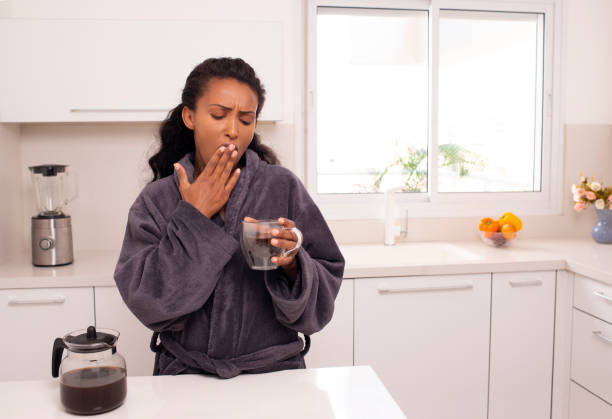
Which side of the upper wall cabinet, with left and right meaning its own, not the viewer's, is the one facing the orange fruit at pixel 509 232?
left

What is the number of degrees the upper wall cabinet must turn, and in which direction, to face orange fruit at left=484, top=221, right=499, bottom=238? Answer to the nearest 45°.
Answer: approximately 90° to its left

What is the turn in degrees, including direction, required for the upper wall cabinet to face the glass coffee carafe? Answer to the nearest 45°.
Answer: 0° — it already faces it

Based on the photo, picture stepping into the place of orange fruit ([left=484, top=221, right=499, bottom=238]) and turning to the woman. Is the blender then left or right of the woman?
right

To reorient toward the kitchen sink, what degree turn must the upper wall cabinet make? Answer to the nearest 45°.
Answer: approximately 90° to its left

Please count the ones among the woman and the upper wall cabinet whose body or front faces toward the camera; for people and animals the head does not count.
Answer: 2

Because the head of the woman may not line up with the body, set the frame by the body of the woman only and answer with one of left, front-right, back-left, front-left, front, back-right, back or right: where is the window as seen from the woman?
back-left

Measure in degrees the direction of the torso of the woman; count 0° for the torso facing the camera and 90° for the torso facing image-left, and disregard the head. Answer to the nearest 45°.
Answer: approximately 0°

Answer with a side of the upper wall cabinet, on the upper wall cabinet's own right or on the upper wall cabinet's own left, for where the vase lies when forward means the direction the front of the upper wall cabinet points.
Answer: on the upper wall cabinet's own left

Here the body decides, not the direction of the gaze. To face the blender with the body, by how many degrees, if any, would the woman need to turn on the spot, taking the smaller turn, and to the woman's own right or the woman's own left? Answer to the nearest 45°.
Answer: approximately 135° to the woman's own right

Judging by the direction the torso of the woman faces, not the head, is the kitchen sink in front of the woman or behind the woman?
behind
